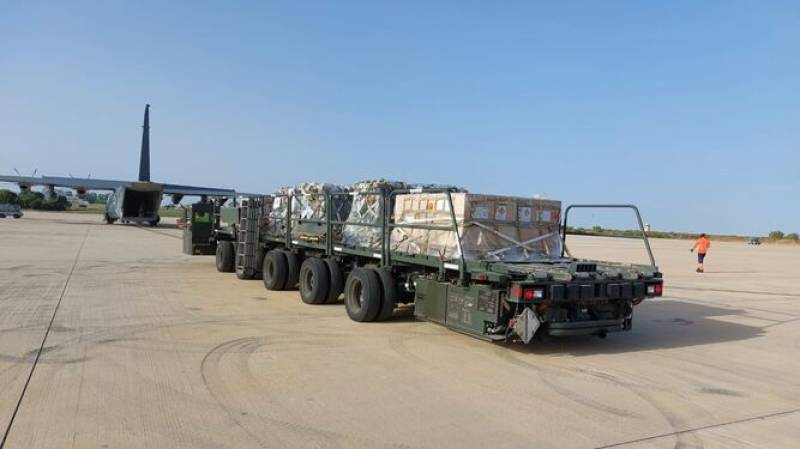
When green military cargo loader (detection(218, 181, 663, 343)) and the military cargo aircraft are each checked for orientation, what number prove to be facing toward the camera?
0

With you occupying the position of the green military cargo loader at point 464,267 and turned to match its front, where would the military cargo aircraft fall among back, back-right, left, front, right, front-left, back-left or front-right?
front

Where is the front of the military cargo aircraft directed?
away from the camera

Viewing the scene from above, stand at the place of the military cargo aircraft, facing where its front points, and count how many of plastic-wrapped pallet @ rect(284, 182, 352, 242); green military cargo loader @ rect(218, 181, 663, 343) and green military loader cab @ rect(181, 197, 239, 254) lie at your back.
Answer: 3

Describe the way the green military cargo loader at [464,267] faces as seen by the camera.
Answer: facing away from the viewer and to the left of the viewer

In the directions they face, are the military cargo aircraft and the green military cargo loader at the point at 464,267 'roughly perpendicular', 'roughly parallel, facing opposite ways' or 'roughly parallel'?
roughly parallel

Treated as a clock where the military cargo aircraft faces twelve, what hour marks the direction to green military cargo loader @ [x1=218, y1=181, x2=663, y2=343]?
The green military cargo loader is roughly at 6 o'clock from the military cargo aircraft.

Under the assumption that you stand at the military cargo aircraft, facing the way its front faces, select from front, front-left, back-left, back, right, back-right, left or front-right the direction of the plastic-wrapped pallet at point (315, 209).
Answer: back

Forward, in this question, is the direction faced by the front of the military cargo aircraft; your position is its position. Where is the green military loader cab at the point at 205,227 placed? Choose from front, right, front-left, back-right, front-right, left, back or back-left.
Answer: back
